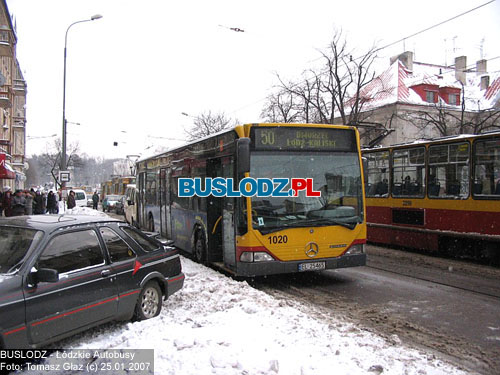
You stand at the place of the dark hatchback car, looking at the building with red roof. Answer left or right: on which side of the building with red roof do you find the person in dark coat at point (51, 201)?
left

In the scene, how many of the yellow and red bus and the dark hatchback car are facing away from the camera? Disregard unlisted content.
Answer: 0

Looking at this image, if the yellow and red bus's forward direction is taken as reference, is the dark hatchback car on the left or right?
on its right

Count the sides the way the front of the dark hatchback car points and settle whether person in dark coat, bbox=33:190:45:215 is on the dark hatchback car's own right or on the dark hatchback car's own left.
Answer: on the dark hatchback car's own right

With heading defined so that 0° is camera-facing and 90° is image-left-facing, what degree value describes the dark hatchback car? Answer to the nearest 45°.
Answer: approximately 45°

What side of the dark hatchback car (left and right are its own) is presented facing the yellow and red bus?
back

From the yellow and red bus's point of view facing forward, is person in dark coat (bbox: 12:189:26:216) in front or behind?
behind

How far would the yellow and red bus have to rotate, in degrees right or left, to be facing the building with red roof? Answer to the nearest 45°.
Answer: approximately 90° to its left
